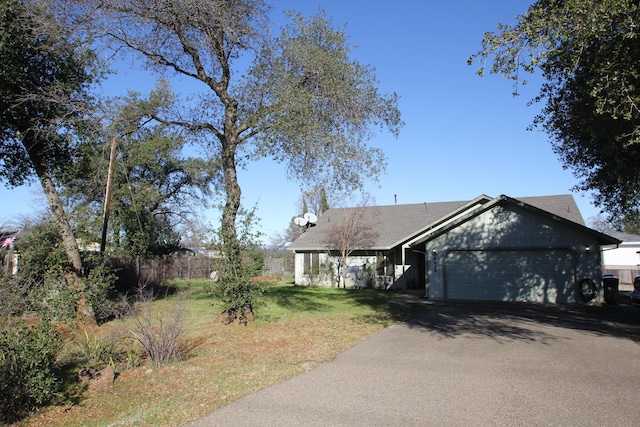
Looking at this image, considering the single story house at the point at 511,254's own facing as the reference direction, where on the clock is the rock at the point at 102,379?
The rock is roughly at 1 o'clock from the single story house.

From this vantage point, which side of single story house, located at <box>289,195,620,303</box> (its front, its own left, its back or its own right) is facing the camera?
front

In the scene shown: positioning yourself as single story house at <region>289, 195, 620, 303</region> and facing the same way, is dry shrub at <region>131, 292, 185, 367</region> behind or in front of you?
in front

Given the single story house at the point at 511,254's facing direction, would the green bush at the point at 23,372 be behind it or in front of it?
in front

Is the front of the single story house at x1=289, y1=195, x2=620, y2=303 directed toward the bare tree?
no

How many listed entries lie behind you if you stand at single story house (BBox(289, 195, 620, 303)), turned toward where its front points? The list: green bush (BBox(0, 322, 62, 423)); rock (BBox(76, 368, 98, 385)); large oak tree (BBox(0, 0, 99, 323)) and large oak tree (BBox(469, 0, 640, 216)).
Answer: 0

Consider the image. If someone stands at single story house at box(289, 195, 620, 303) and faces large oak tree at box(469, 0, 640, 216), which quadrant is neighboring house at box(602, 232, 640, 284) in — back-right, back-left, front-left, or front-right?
back-left

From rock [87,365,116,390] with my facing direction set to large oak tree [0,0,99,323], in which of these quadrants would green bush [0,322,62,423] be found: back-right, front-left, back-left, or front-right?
back-left

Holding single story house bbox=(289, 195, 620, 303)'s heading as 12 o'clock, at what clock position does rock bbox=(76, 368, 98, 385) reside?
The rock is roughly at 1 o'clock from the single story house.

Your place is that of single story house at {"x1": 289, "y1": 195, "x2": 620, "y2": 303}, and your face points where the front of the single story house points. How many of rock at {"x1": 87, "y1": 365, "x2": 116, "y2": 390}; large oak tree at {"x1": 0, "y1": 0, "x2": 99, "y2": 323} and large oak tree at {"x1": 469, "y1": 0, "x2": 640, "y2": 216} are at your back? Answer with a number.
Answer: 0

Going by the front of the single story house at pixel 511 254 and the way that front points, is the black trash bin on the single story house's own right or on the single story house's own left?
on the single story house's own left

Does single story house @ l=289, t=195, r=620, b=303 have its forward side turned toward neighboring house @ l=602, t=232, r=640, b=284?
no

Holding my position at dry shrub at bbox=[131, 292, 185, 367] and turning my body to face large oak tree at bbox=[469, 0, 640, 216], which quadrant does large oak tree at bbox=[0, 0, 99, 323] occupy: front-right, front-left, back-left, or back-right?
back-left

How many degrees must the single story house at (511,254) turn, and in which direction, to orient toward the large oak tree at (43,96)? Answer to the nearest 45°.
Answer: approximately 45° to its right

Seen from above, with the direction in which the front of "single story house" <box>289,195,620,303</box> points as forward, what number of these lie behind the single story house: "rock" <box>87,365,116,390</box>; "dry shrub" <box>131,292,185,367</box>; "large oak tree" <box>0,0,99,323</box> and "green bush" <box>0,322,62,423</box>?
0

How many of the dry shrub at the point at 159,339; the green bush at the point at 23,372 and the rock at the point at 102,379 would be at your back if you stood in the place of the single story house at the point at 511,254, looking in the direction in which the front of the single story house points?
0

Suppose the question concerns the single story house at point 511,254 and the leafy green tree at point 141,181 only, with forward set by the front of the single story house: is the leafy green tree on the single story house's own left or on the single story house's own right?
on the single story house's own right

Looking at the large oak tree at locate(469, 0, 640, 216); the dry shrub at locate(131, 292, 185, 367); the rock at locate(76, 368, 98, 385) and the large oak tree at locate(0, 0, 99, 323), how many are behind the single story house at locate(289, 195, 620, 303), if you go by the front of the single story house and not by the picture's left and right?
0
